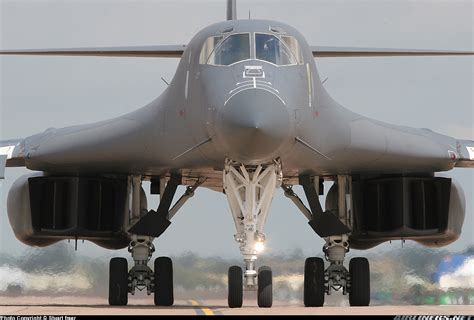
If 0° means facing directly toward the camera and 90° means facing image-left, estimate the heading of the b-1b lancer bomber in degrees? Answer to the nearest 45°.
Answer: approximately 0°
